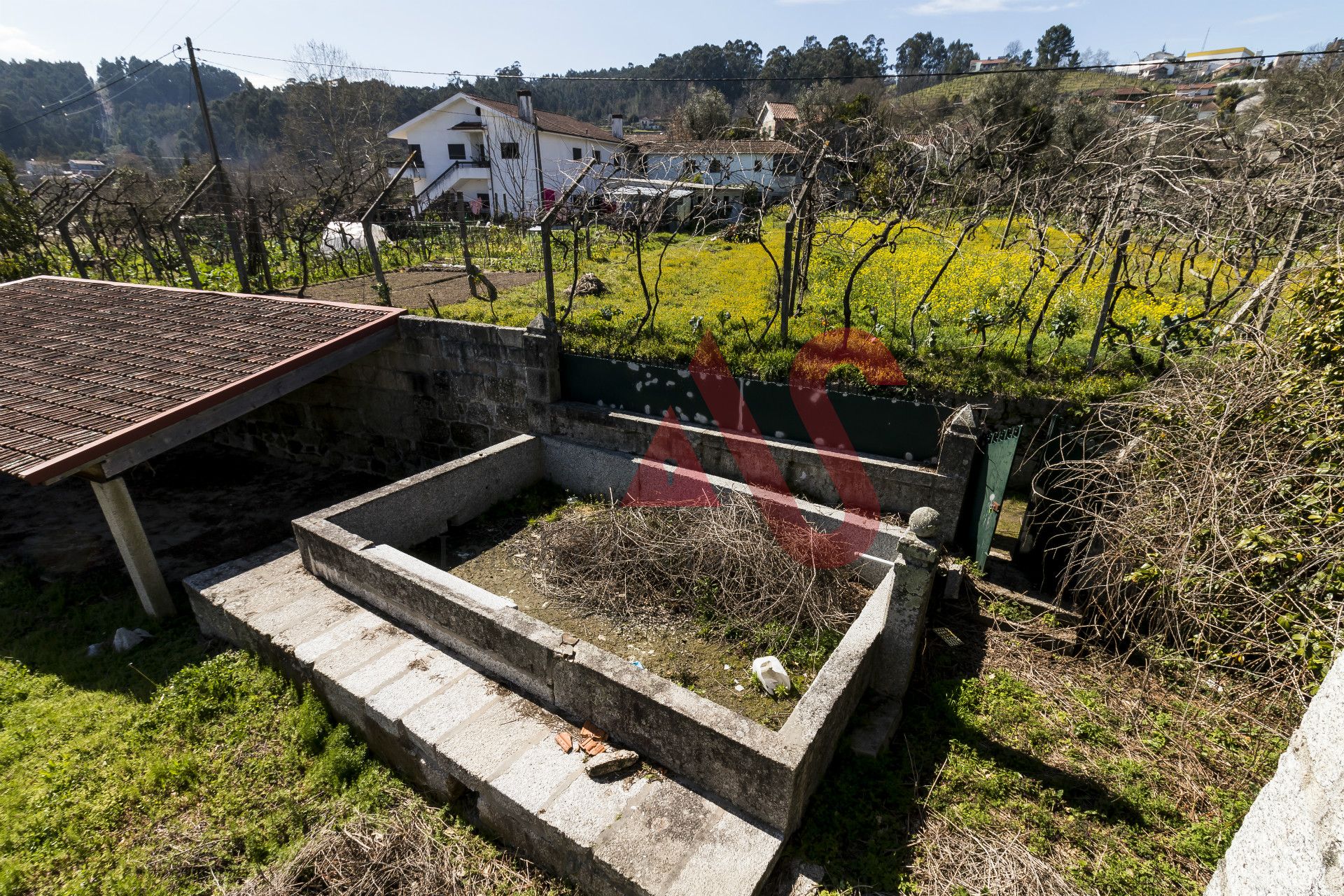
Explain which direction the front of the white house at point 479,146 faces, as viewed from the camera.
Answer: facing the viewer and to the left of the viewer

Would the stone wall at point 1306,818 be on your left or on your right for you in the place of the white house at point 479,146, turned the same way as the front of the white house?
on your left

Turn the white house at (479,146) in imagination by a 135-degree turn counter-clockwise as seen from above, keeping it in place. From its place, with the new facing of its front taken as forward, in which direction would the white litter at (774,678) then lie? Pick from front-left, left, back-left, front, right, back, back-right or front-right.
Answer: right

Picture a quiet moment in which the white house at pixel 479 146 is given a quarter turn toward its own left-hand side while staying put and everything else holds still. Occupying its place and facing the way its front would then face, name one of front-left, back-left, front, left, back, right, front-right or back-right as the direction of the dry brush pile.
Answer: front-right

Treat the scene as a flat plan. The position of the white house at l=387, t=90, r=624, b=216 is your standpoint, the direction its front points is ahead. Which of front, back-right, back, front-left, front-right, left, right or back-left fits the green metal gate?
front-left

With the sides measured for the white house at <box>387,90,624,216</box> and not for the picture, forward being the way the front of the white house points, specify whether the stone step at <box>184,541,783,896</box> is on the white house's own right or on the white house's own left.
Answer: on the white house's own left
